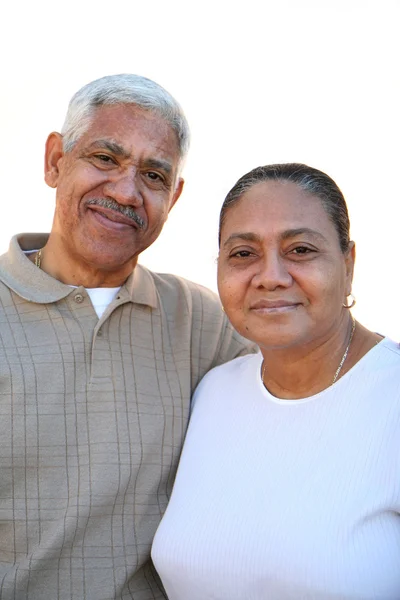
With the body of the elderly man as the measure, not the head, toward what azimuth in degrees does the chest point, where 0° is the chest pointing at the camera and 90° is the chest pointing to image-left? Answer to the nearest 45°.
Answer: approximately 0°

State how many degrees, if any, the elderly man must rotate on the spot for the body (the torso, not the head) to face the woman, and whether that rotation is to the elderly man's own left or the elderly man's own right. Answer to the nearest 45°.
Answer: approximately 45° to the elderly man's own left

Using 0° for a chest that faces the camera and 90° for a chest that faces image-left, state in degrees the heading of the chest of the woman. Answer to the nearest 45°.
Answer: approximately 45°

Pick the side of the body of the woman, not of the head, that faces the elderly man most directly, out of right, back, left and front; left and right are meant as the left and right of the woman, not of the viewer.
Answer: right

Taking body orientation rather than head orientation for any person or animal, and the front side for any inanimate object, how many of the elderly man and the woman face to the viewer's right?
0
